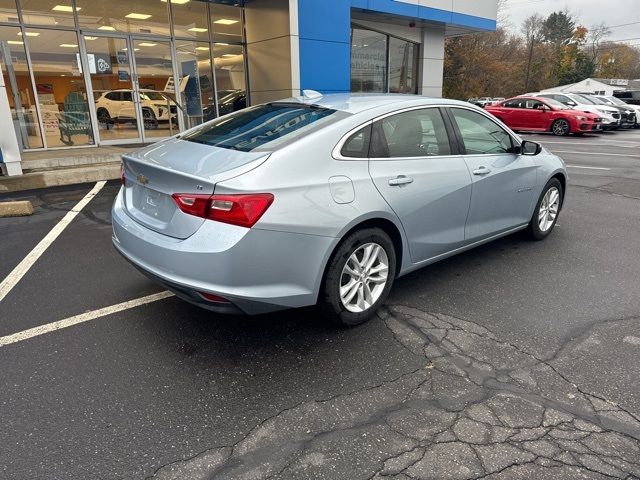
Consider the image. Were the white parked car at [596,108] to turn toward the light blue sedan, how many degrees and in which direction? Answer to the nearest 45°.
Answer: approximately 45° to its right

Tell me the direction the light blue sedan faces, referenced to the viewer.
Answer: facing away from the viewer and to the right of the viewer

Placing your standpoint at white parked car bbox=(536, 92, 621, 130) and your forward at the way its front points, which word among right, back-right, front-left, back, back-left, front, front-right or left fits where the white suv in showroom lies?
right

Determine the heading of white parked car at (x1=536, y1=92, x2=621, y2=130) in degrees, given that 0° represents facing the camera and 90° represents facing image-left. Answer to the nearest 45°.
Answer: approximately 315°

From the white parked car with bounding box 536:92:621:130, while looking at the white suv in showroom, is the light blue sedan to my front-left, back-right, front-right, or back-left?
front-left

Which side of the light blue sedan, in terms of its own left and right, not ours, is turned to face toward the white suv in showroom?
left

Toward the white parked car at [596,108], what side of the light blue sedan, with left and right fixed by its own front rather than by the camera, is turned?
front

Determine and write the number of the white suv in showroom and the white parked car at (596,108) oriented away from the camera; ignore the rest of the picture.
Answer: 0

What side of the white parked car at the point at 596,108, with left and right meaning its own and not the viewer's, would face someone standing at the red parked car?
right

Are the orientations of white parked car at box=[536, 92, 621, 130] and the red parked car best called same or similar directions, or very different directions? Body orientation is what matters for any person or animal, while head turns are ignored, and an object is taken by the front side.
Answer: same or similar directions

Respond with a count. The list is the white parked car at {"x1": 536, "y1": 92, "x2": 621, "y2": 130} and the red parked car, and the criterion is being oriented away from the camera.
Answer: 0

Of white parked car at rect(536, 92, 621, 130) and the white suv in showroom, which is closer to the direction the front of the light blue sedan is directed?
the white parked car

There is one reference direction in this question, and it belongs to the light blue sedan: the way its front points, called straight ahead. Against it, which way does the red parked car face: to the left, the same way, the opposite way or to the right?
to the right

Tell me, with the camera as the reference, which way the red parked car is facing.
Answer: facing the viewer and to the right of the viewer

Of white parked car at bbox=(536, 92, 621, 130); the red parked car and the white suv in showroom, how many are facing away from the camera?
0
